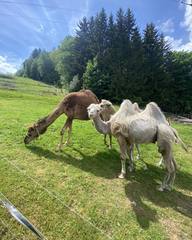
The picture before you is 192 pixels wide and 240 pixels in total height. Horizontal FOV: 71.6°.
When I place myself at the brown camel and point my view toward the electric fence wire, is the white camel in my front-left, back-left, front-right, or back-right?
front-left

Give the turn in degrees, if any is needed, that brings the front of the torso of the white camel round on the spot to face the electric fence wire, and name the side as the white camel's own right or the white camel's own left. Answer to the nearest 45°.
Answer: approximately 45° to the white camel's own left

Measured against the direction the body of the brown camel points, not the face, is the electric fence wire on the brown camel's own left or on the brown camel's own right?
on the brown camel's own left

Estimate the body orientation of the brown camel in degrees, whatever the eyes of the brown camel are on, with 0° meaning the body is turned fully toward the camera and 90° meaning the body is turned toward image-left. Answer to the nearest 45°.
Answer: approximately 90°

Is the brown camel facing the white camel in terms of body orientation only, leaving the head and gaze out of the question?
no

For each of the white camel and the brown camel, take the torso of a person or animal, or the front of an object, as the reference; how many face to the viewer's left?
2

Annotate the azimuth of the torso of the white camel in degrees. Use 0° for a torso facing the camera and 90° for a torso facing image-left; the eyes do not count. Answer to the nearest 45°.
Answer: approximately 90°
